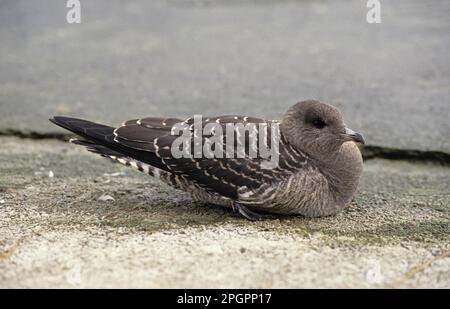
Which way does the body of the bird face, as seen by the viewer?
to the viewer's right

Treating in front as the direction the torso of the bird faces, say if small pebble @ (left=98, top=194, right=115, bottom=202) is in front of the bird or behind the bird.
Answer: behind
